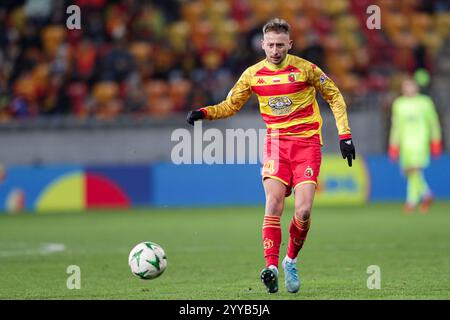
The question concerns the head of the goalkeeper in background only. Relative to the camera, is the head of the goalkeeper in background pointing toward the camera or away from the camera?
toward the camera

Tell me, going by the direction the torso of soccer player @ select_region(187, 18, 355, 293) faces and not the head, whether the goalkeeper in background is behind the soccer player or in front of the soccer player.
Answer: behind

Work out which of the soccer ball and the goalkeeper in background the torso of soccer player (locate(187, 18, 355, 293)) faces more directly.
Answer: the soccer ball

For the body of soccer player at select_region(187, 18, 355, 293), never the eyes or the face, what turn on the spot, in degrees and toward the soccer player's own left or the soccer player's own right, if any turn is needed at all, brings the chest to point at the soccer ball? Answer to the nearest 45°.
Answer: approximately 90° to the soccer player's own right

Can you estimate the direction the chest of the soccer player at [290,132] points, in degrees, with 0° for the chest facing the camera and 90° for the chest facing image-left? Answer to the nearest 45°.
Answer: approximately 0°
